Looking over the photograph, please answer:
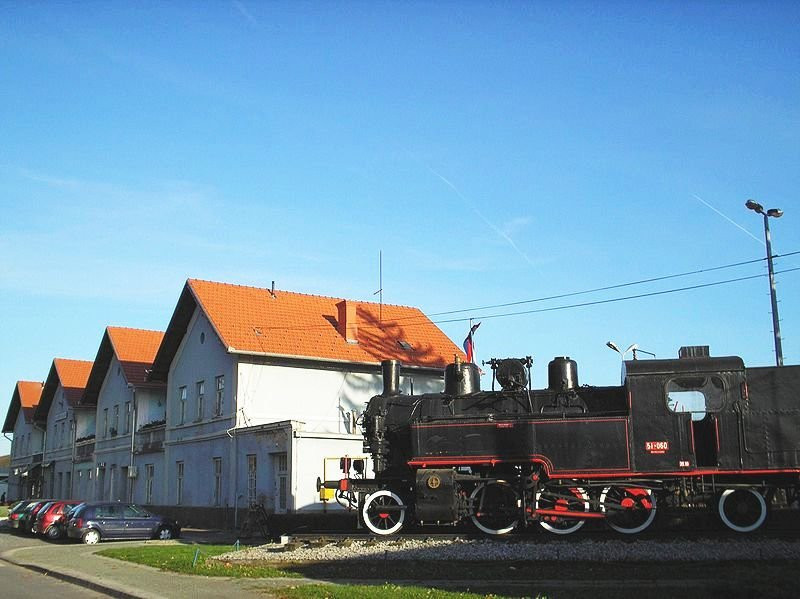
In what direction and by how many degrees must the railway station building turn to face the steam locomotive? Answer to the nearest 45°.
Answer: approximately 45° to its left

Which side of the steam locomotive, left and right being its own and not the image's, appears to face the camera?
left

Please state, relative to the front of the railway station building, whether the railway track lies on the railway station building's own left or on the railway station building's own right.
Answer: on the railway station building's own left

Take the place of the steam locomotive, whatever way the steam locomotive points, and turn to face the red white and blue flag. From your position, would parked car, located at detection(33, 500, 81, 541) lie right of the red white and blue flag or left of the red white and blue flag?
left
